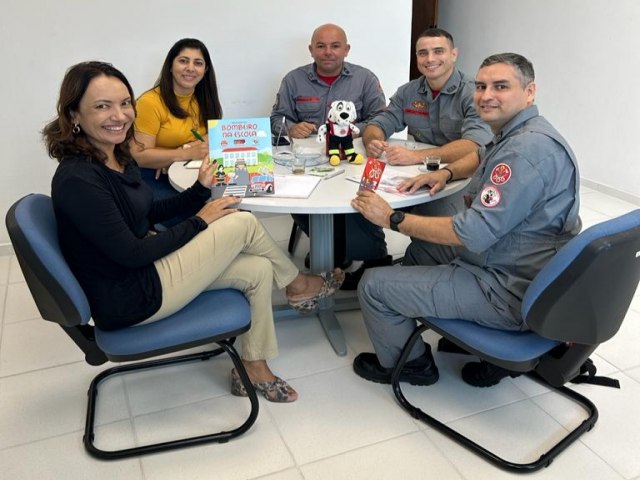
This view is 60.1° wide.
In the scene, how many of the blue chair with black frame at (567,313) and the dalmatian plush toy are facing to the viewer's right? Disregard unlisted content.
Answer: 0

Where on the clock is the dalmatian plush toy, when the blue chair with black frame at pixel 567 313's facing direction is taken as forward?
The dalmatian plush toy is roughly at 12 o'clock from the blue chair with black frame.

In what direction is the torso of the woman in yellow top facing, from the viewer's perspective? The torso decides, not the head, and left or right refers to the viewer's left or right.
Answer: facing the viewer and to the right of the viewer

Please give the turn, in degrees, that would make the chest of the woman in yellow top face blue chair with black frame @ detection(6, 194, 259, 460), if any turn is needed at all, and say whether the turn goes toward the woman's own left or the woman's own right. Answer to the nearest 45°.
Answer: approximately 45° to the woman's own right

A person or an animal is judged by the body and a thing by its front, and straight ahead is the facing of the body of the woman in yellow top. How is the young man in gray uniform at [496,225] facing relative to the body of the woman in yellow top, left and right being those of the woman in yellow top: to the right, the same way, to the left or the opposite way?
the opposite way

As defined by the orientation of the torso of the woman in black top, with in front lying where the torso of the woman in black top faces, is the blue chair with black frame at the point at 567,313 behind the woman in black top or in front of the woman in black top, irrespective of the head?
in front

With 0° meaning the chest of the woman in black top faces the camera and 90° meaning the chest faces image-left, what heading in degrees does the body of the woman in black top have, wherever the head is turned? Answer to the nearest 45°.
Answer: approximately 270°

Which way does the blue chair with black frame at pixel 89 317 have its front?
to the viewer's right

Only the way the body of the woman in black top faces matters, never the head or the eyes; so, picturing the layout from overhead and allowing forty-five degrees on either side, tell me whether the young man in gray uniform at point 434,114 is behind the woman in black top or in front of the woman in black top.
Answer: in front

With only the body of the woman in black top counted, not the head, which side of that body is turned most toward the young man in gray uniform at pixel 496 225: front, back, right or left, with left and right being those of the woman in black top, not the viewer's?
front

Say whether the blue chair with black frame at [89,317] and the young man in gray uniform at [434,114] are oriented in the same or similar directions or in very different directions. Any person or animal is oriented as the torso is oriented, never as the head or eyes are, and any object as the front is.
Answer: very different directions

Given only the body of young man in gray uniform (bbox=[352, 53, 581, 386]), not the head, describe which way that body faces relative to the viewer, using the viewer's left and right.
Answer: facing to the left of the viewer

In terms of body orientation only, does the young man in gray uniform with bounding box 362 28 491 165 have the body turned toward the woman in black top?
yes
